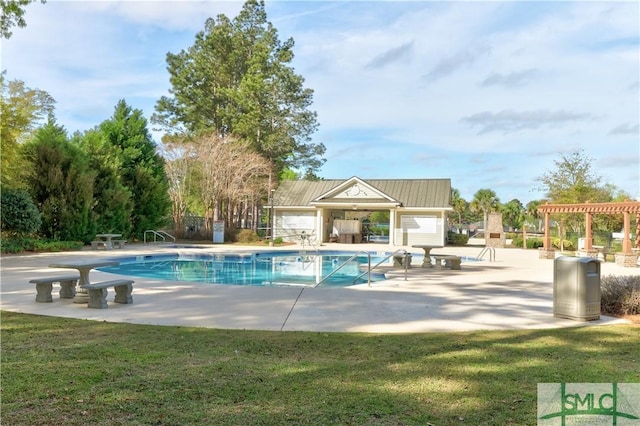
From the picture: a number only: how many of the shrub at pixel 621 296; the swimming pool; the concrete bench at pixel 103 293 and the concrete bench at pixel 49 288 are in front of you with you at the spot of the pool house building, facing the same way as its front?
4

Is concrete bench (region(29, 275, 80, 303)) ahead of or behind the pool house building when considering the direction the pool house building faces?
ahead

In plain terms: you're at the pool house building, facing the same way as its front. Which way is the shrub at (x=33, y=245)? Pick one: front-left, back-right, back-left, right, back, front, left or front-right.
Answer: front-right

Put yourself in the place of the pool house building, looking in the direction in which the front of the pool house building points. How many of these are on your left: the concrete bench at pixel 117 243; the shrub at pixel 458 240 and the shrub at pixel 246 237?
1

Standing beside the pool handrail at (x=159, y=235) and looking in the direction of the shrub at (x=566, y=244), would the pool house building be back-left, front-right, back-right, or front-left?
front-left

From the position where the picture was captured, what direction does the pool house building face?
facing the viewer

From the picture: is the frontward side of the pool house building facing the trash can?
yes

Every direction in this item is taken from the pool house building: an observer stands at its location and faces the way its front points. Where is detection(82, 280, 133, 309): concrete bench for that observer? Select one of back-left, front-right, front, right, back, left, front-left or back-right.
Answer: front

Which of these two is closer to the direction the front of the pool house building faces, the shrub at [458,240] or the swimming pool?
the swimming pool

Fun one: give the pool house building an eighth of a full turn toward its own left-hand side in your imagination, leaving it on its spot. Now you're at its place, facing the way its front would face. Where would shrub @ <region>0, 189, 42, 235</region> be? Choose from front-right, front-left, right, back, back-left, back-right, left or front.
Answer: right

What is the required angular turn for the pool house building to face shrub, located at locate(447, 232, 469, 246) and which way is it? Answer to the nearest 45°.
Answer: approximately 90° to its left

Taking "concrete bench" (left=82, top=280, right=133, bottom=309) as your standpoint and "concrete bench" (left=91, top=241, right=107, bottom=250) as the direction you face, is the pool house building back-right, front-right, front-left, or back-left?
front-right

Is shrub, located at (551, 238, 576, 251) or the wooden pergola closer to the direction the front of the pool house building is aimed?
the wooden pergola
